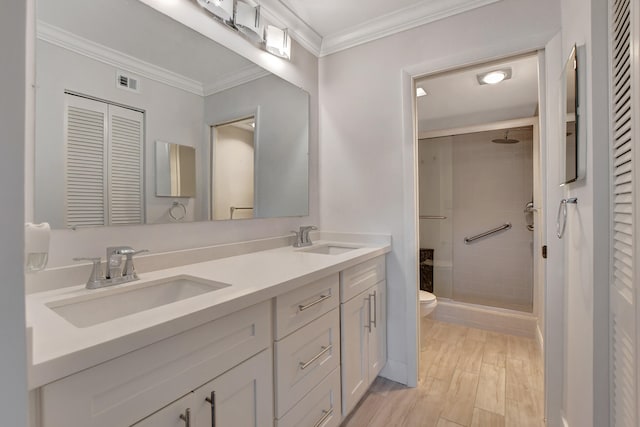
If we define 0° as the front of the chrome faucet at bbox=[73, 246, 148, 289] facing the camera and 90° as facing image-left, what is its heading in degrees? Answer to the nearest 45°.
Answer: approximately 315°

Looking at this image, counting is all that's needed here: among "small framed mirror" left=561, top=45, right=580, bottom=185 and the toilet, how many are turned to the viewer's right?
1

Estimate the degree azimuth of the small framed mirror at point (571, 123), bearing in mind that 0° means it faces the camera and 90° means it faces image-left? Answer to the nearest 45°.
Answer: approximately 90°

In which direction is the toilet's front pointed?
to the viewer's right

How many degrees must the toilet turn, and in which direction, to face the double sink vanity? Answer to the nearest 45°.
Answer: approximately 90° to its right

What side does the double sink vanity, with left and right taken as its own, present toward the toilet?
left

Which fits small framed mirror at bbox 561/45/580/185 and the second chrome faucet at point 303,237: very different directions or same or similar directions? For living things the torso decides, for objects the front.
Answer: very different directions

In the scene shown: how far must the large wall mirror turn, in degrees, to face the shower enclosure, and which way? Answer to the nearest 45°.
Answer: approximately 45° to its left

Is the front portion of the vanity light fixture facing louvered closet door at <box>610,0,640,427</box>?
yes
